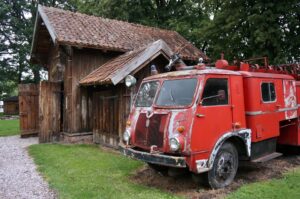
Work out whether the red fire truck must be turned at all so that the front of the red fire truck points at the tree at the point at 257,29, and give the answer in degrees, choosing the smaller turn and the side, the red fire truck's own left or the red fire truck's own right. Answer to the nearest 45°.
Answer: approximately 135° to the red fire truck's own right

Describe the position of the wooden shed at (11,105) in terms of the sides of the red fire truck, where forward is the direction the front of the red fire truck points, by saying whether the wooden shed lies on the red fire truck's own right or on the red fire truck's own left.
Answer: on the red fire truck's own right

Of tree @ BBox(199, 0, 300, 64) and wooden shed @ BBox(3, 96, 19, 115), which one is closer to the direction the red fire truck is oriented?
the wooden shed

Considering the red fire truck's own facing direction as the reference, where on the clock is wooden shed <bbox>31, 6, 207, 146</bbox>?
The wooden shed is roughly at 3 o'clock from the red fire truck.

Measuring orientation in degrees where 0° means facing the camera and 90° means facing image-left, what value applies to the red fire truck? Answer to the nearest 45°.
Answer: approximately 45°
